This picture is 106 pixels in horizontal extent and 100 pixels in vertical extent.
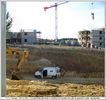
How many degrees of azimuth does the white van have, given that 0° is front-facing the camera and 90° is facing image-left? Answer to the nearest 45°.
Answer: approximately 90°
